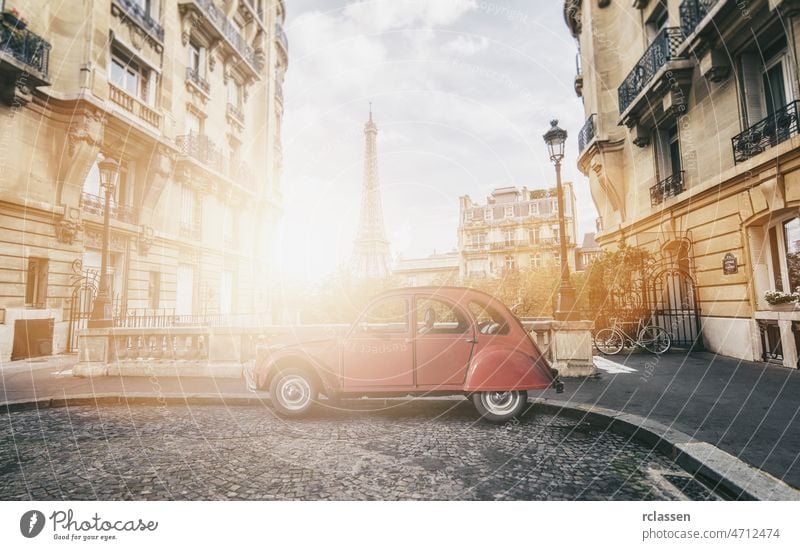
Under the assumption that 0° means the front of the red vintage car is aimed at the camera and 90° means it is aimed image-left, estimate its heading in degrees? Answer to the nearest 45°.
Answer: approximately 90°

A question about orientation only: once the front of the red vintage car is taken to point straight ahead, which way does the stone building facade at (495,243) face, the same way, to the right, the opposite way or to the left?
to the left

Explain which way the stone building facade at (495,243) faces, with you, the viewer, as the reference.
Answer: facing the viewer

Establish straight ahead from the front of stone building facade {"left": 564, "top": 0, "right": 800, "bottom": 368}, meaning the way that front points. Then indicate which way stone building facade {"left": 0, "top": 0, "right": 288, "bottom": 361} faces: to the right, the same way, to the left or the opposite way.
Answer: the opposite way

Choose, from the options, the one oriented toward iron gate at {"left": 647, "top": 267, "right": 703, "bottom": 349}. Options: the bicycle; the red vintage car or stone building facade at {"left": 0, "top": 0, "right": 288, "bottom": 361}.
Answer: the stone building facade

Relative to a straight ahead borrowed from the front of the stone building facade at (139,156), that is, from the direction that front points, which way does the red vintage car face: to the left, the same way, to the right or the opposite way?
the opposite way

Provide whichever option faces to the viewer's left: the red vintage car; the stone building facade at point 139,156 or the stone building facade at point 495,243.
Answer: the red vintage car

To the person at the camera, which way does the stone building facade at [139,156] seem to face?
facing the viewer and to the right of the viewer

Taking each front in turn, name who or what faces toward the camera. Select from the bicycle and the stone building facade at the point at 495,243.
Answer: the stone building facade

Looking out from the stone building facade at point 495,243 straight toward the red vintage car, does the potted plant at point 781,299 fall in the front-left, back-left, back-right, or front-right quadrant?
front-left

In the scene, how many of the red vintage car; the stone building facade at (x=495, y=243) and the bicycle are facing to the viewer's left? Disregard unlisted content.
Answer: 2

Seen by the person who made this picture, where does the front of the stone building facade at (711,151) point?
facing the viewer and to the left of the viewer

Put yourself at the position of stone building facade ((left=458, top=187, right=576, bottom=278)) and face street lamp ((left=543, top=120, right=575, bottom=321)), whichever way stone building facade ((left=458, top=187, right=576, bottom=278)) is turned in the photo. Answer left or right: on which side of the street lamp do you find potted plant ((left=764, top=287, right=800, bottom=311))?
left

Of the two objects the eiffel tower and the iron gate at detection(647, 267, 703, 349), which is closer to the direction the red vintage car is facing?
the eiffel tower

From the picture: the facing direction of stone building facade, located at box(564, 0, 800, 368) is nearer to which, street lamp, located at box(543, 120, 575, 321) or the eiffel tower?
the street lamp

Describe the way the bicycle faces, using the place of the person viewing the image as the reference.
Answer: facing to the left of the viewer

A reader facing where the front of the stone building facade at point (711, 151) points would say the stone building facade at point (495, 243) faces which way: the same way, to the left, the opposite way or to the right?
to the left

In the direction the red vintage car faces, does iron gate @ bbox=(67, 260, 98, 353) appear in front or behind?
in front
